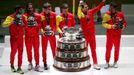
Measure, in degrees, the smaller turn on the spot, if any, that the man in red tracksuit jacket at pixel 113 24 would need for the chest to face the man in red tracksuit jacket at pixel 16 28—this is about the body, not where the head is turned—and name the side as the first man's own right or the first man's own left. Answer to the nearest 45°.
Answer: approximately 90° to the first man's own right

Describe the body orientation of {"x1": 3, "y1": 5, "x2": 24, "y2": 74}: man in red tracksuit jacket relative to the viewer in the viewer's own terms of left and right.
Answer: facing the viewer and to the right of the viewer

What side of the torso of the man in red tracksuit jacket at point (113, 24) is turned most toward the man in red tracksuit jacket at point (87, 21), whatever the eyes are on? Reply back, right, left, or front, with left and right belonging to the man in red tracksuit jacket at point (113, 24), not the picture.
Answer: right

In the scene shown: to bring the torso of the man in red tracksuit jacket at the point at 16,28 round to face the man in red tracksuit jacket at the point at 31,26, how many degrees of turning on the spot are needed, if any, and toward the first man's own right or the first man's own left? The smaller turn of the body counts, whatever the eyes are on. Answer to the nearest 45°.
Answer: approximately 45° to the first man's own left

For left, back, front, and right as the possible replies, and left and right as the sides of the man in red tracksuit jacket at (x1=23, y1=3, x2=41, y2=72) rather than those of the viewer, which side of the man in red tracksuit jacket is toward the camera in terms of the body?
front

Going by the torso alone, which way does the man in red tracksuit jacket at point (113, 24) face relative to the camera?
toward the camera

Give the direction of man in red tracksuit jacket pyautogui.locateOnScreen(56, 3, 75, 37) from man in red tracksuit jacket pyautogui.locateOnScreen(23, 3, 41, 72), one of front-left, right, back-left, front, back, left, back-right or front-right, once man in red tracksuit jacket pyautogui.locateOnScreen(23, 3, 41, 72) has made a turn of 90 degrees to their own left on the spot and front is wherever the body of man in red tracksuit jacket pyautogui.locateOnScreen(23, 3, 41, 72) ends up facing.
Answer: front

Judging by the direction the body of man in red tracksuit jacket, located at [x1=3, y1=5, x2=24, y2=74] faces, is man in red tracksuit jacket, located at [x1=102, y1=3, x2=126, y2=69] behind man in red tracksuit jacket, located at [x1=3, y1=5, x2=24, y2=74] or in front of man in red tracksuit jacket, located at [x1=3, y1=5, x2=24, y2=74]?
in front

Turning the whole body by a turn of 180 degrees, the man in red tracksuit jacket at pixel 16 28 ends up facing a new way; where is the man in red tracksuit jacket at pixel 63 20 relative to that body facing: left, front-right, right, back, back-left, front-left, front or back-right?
back-right

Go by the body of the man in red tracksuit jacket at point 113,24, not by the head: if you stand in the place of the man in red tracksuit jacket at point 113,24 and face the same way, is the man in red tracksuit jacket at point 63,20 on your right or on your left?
on your right

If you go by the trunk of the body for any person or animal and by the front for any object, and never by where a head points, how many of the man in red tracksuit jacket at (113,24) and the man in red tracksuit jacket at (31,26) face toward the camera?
2

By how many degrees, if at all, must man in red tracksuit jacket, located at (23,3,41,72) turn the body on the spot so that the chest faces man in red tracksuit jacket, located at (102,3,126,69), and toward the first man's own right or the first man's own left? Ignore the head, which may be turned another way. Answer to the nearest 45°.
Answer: approximately 90° to the first man's own left

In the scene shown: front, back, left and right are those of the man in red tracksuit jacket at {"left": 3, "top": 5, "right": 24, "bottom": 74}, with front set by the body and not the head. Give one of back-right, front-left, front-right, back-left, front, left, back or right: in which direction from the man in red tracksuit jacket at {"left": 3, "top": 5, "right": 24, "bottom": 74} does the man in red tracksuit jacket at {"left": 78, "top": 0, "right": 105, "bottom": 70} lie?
front-left

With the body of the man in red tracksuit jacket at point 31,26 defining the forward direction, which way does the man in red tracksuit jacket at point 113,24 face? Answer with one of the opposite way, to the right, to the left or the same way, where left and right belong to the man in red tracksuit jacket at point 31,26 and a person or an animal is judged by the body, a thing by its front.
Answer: the same way
